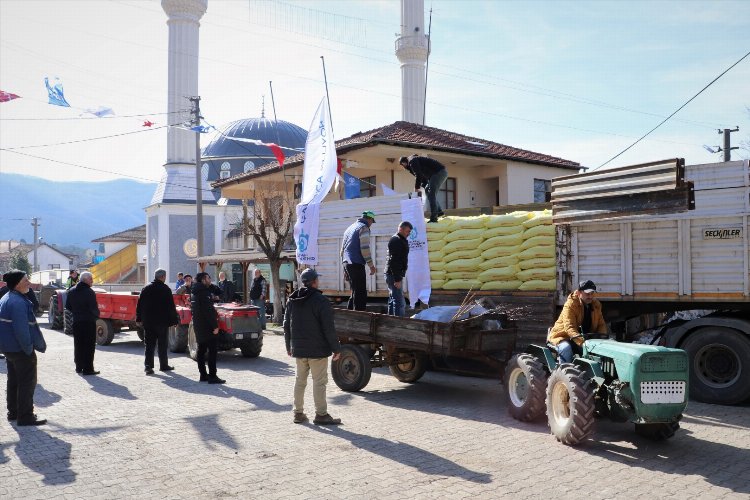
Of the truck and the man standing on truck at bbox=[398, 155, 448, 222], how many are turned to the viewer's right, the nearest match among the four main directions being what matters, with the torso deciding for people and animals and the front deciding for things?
1

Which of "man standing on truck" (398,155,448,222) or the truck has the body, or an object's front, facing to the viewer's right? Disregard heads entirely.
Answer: the truck

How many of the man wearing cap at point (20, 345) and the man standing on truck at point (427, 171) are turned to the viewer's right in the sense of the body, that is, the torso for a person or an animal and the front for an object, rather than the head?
1

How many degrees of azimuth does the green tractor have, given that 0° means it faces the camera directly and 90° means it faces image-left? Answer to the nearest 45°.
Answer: approximately 315°

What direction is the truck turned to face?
to the viewer's right
